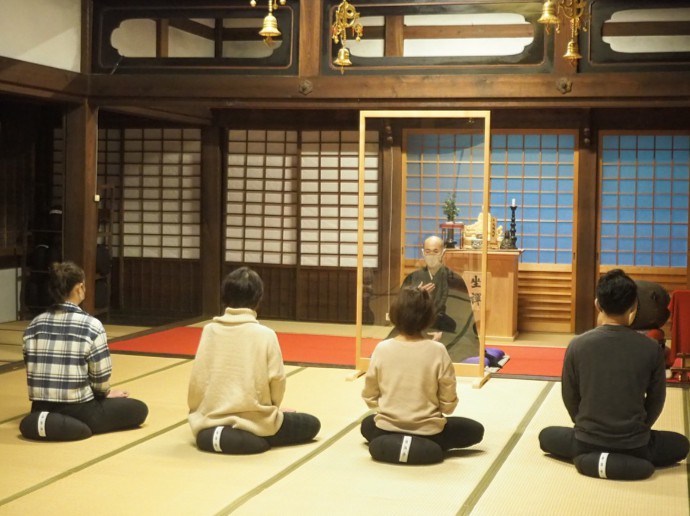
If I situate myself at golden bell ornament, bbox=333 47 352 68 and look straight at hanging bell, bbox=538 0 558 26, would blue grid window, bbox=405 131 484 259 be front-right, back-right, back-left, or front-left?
front-left

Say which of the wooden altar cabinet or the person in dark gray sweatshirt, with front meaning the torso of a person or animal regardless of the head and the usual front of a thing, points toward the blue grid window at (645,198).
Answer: the person in dark gray sweatshirt

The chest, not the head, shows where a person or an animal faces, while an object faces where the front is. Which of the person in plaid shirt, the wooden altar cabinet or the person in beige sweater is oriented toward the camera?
the wooden altar cabinet

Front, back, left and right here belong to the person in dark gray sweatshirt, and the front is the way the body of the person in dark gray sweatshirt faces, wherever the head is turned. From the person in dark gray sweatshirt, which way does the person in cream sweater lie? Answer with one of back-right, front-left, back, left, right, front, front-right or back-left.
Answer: left

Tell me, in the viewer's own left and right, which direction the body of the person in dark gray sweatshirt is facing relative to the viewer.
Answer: facing away from the viewer

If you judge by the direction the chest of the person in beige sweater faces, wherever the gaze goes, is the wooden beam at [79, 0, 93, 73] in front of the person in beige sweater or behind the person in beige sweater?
in front

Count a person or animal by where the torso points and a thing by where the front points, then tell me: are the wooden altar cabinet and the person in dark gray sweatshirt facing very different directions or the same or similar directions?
very different directions

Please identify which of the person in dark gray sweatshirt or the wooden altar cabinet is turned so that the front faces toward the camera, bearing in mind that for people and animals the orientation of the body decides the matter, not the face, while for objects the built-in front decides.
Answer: the wooden altar cabinet

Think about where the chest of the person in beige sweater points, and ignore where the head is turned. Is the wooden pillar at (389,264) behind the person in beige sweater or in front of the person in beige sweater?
in front

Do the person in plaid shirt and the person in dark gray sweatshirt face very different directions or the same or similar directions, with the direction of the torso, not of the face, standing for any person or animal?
same or similar directions

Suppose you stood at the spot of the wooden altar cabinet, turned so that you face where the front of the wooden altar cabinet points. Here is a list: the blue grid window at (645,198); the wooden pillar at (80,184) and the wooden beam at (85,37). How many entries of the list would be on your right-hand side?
2

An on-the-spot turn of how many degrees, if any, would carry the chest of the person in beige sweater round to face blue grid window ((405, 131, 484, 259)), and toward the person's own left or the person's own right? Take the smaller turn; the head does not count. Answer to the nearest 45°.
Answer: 0° — they already face it

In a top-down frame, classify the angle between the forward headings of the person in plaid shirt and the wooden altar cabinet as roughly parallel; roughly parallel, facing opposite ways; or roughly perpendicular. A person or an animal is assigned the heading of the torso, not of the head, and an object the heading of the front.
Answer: roughly parallel, facing opposite ways

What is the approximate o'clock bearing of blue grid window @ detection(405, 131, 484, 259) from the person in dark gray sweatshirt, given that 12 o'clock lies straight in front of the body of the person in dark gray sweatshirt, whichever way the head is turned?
The blue grid window is roughly at 11 o'clock from the person in dark gray sweatshirt.

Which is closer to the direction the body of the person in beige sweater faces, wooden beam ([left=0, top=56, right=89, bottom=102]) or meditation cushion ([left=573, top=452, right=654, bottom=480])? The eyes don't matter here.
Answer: the wooden beam

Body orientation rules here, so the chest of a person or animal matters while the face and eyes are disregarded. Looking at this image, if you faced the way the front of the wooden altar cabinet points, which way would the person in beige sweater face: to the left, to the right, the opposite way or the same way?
the opposite way

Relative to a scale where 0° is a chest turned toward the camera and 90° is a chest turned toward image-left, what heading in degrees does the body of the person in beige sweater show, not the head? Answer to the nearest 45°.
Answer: approximately 180°

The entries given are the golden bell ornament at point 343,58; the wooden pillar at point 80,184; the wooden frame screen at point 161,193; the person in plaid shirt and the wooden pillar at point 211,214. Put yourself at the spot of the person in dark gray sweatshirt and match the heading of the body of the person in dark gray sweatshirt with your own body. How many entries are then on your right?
0

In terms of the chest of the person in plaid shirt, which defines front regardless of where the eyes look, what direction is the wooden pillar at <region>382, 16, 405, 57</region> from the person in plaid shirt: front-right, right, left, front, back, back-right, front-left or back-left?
front

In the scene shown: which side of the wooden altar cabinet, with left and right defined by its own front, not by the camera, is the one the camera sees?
front

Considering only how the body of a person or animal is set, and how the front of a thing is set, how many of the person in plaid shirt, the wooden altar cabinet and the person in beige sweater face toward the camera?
1

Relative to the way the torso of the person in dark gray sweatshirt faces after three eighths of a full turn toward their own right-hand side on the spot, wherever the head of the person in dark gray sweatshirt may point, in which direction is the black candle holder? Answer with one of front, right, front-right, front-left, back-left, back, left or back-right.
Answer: back-left
